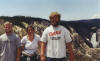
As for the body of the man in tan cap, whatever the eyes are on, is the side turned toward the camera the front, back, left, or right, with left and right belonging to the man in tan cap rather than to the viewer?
front

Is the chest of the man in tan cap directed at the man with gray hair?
no
